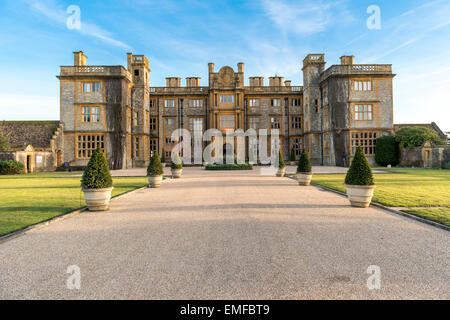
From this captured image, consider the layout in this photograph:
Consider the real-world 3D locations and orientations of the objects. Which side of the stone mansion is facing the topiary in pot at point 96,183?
front

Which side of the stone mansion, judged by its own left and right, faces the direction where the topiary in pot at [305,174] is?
front

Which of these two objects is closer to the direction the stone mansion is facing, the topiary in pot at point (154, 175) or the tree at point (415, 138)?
the topiary in pot

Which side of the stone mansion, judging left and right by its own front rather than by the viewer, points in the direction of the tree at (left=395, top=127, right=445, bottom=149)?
left

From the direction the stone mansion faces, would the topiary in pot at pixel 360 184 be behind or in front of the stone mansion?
in front

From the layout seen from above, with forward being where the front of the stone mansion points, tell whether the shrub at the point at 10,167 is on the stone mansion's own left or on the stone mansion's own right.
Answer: on the stone mansion's own right

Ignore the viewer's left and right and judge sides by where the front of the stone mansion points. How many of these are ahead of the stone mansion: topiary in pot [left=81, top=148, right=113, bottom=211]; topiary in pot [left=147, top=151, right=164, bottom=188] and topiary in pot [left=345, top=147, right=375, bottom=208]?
3

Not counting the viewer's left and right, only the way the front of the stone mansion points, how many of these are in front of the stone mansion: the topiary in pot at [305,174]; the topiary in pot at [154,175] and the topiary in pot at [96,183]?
3

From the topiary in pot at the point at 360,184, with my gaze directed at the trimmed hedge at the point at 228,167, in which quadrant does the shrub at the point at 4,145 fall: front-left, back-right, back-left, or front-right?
front-left

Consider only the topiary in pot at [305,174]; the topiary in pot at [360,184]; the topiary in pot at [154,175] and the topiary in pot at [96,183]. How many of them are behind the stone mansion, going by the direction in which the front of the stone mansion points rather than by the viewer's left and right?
0

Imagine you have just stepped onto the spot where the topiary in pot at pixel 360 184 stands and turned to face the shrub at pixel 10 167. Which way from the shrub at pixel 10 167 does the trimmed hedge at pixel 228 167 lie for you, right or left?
right

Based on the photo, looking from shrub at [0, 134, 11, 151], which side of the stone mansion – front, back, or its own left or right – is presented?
right

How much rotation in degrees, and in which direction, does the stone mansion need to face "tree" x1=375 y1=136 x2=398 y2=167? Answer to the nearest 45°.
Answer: approximately 90° to its left

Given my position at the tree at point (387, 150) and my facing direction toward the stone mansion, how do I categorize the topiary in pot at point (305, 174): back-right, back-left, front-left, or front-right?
front-left

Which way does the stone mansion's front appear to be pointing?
toward the camera

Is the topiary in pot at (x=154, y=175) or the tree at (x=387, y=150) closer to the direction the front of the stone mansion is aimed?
the topiary in pot

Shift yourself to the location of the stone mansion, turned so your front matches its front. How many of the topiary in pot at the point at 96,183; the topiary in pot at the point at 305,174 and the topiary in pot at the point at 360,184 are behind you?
0

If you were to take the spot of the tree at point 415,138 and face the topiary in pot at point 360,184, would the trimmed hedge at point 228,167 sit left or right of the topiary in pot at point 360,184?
right

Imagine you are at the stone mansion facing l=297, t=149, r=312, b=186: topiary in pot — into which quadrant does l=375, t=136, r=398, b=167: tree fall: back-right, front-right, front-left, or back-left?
front-left
